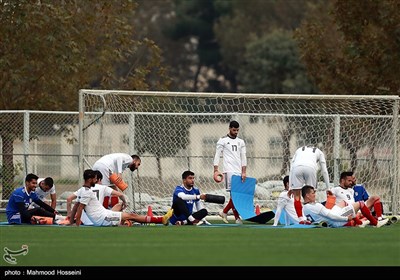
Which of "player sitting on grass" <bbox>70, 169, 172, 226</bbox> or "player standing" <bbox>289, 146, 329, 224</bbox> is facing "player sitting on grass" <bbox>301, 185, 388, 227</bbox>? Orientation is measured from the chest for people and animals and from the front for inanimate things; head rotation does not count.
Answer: "player sitting on grass" <bbox>70, 169, 172, 226</bbox>

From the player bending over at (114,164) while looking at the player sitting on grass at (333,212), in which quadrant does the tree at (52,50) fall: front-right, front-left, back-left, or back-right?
back-left

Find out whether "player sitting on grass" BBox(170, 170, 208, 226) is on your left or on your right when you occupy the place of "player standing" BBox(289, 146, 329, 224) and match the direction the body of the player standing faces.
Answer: on your left

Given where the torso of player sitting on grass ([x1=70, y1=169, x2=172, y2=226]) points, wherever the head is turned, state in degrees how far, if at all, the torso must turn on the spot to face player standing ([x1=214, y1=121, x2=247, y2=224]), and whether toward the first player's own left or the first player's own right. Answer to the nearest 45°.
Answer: approximately 45° to the first player's own left

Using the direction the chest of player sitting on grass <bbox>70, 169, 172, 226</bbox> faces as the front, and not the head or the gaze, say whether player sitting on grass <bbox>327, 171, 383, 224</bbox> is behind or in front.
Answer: in front

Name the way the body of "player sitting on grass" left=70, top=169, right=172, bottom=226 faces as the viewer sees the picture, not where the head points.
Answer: to the viewer's right

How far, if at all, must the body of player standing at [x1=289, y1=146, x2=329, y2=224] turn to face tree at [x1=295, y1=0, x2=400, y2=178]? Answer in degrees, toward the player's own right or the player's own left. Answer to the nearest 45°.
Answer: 0° — they already face it

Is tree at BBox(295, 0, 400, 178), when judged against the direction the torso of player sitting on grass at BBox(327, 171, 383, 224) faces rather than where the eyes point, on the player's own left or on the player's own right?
on the player's own left

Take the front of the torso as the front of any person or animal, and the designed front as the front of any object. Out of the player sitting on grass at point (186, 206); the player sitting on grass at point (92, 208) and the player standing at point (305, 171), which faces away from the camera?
the player standing

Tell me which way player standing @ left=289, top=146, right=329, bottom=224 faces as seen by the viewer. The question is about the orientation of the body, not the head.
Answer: away from the camera

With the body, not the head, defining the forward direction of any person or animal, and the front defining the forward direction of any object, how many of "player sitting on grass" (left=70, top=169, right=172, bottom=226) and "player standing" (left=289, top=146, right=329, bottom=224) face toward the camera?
0

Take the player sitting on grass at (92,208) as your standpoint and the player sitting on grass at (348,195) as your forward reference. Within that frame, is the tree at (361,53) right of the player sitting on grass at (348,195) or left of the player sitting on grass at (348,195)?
left

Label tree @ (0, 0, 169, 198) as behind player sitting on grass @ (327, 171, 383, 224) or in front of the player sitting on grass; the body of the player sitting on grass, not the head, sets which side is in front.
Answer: behind

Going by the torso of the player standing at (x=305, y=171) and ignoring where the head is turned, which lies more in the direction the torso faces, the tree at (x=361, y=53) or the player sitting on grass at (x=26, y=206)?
the tree
